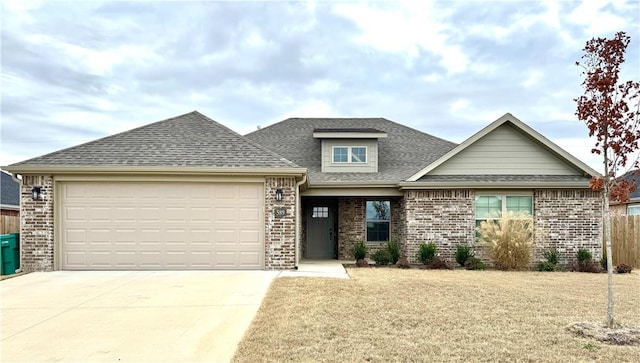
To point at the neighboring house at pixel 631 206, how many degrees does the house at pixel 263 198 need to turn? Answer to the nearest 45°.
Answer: approximately 135° to its left

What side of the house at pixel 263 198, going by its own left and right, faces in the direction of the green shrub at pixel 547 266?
left

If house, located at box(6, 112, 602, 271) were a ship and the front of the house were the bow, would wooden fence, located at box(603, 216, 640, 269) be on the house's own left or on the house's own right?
on the house's own left

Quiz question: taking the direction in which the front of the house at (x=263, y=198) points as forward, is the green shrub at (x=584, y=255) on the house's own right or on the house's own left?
on the house's own left

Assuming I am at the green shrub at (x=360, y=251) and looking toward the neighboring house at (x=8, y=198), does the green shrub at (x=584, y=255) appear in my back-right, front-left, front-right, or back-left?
back-right
